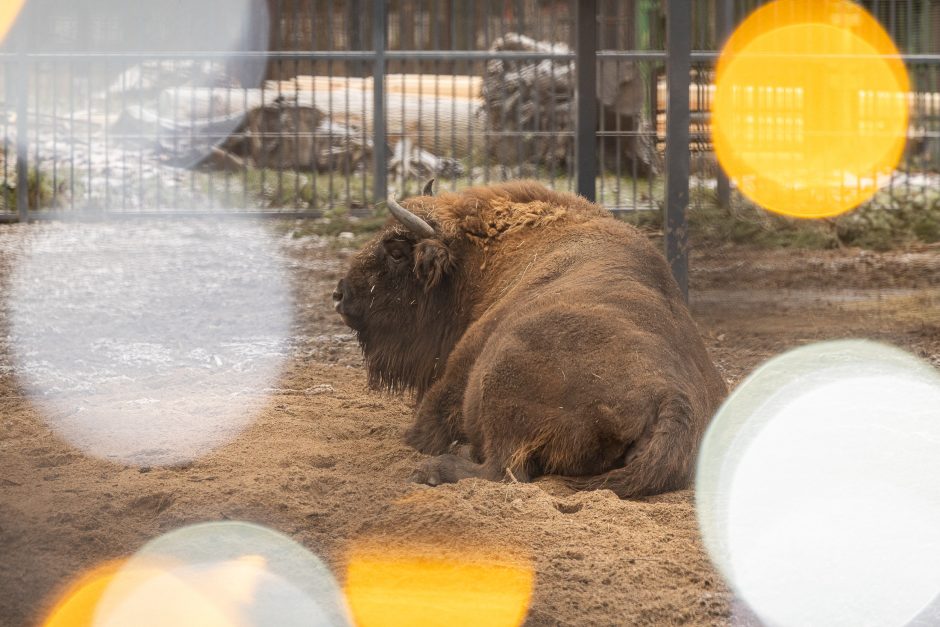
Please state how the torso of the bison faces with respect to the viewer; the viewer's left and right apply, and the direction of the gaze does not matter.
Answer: facing away from the viewer and to the left of the viewer

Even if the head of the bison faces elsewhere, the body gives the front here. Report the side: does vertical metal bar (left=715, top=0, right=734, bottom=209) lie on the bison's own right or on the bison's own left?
on the bison's own right

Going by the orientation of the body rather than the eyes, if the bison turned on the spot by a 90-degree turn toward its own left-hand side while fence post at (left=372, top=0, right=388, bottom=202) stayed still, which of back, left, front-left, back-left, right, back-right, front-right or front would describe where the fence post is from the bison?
back-right

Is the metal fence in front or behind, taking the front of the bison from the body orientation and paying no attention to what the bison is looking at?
in front

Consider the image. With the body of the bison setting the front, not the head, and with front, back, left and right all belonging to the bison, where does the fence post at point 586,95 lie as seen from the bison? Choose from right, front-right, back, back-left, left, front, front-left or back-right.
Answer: front-right
